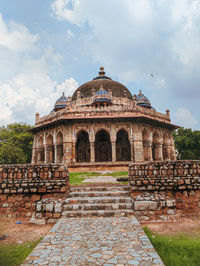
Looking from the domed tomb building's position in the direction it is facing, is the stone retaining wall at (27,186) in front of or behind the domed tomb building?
in front

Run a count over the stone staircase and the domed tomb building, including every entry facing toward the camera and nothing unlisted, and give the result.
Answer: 2

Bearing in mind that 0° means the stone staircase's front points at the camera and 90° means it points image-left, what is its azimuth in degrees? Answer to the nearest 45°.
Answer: approximately 0°

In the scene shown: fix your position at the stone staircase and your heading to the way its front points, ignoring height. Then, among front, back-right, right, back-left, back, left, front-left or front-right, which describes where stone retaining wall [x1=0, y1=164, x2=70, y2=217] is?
right

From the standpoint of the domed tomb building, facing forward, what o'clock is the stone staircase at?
The stone staircase is roughly at 12 o'clock from the domed tomb building.

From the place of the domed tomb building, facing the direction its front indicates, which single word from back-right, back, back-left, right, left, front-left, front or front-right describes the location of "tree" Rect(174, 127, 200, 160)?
back-left

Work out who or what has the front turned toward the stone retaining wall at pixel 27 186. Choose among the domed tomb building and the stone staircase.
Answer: the domed tomb building

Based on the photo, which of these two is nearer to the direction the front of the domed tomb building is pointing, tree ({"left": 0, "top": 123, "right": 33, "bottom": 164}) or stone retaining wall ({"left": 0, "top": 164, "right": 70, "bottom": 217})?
the stone retaining wall

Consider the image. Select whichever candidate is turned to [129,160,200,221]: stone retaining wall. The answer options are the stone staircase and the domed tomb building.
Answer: the domed tomb building

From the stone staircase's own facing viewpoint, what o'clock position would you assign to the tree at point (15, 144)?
The tree is roughly at 5 o'clock from the stone staircase.
